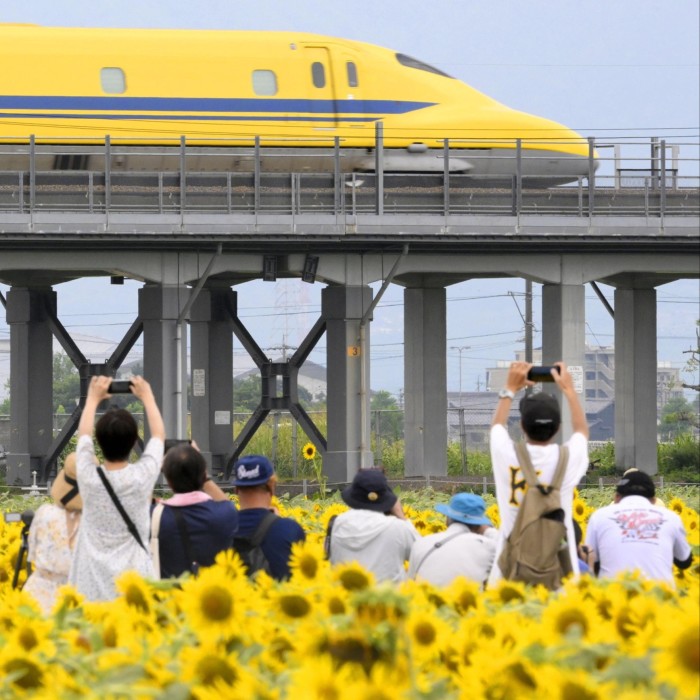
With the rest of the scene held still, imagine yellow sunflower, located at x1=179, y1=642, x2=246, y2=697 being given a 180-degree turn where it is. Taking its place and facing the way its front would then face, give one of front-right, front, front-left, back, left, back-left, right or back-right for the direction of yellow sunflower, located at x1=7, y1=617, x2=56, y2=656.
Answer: front-left

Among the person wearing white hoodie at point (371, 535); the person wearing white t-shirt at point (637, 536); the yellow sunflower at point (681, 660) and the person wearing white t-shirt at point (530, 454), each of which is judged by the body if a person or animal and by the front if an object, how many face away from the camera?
3

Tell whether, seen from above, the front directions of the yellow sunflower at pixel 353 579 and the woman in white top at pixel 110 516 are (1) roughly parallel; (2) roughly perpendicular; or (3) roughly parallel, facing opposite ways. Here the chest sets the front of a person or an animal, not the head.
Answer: roughly parallel, facing opposite ways

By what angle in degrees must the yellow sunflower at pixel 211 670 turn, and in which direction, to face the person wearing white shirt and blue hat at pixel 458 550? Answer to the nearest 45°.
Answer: approximately 180°

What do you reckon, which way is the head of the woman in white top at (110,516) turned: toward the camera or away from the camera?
away from the camera

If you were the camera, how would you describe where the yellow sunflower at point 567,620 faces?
facing the viewer

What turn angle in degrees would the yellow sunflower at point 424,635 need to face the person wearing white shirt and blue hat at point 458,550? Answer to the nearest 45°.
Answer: approximately 180°

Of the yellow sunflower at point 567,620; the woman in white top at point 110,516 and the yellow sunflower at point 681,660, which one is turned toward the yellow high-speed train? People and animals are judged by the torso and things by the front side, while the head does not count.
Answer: the woman in white top

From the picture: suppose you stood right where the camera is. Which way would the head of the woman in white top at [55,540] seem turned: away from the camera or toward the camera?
away from the camera

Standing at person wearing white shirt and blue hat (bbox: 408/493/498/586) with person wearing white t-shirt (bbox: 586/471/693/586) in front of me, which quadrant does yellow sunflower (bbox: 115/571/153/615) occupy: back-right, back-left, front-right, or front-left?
back-right

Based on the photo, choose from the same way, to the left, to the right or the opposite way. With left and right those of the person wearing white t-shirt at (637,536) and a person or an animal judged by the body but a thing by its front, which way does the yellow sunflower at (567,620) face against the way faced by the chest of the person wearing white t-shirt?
the opposite way

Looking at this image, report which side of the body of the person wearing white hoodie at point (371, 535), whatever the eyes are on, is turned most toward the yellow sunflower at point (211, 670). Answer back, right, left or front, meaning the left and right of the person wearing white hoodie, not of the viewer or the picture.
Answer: back

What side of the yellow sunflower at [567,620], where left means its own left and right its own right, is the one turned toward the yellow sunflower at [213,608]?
right

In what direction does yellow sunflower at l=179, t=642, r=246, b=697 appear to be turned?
toward the camera

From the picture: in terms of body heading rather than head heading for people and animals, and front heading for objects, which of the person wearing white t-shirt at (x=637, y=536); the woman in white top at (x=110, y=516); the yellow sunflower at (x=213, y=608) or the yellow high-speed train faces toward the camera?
the yellow sunflower

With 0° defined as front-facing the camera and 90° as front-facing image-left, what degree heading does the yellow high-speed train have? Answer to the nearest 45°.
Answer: approximately 270°

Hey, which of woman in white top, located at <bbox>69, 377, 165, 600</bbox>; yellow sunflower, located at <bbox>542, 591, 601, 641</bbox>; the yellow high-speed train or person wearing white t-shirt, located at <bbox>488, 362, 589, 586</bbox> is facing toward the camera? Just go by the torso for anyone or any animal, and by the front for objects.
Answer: the yellow sunflower

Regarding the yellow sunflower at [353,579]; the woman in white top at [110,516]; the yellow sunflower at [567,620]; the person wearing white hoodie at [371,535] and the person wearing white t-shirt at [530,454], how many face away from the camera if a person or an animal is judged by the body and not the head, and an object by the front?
3

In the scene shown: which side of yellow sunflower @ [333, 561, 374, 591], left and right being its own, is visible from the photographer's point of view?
front

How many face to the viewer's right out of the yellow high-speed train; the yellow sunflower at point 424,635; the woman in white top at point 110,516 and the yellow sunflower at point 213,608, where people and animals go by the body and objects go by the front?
1

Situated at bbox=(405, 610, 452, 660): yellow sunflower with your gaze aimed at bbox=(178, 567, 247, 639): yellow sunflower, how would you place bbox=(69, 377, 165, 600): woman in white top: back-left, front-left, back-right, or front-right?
front-right

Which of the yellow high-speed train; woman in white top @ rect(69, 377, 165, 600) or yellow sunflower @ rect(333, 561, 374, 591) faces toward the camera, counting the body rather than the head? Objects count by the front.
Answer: the yellow sunflower

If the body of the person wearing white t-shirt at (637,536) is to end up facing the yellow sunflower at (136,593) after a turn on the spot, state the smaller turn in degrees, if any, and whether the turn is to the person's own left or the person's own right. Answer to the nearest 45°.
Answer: approximately 135° to the person's own left

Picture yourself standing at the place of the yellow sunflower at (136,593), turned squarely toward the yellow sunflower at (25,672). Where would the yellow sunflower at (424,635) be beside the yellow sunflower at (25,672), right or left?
left
